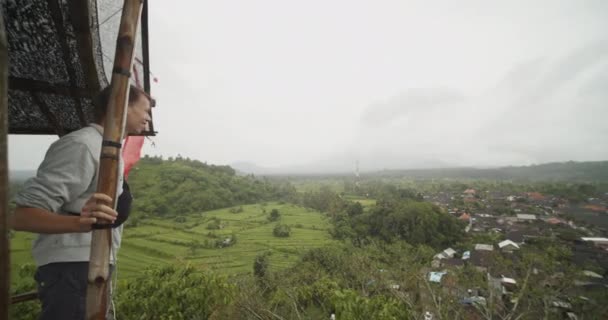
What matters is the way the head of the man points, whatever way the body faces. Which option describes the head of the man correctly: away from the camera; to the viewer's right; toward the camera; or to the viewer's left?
to the viewer's right

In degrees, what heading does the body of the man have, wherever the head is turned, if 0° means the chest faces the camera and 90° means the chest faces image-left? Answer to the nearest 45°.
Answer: approximately 270°

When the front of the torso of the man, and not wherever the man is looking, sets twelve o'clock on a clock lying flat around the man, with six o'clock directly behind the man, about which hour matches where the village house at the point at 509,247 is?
The village house is roughly at 12 o'clock from the man.
